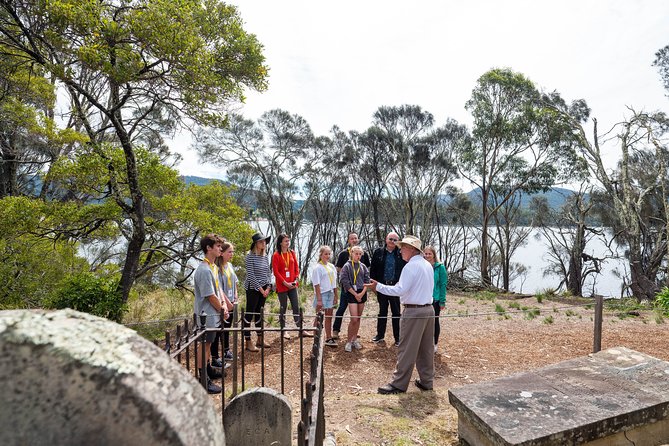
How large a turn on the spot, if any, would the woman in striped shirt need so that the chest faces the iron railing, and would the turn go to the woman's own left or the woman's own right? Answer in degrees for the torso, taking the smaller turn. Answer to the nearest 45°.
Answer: approximately 45° to the woman's own right

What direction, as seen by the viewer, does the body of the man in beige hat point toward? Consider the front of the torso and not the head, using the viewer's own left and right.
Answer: facing to the left of the viewer

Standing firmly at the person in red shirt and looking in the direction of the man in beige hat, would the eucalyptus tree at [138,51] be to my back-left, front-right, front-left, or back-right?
back-right

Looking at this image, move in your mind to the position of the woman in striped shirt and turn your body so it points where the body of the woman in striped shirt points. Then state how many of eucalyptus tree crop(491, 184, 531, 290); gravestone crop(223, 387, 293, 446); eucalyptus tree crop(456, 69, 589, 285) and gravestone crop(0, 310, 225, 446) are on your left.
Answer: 2

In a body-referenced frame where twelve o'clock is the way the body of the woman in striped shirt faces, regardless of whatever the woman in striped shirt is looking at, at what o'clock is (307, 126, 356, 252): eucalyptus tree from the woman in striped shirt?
The eucalyptus tree is roughly at 8 o'clock from the woman in striped shirt.

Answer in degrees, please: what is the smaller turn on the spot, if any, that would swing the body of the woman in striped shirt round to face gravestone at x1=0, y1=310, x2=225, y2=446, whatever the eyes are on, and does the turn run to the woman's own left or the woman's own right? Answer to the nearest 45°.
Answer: approximately 45° to the woman's own right

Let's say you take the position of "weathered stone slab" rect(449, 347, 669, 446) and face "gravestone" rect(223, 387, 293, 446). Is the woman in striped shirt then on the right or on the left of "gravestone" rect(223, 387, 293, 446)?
right

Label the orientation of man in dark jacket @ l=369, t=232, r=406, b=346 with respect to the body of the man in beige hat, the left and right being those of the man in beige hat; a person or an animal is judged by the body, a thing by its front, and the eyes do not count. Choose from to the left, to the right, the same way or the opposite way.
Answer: to the left

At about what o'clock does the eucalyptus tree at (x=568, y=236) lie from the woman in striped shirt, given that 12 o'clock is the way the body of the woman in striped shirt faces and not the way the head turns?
The eucalyptus tree is roughly at 9 o'clock from the woman in striped shirt.

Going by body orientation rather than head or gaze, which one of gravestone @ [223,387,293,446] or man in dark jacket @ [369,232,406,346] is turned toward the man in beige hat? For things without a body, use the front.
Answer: the man in dark jacket
